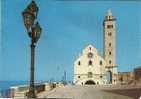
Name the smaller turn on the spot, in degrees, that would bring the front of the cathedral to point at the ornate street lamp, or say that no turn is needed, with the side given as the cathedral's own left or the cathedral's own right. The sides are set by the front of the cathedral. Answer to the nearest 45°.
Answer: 0° — it already faces it

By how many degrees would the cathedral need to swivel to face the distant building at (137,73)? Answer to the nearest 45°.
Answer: approximately 45° to its left

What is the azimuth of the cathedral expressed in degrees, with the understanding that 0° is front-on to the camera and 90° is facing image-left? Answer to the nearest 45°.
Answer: approximately 0°
